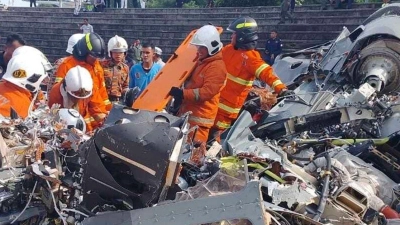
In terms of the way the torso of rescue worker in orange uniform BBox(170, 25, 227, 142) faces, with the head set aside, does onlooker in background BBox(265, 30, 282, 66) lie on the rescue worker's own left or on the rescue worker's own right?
on the rescue worker's own right

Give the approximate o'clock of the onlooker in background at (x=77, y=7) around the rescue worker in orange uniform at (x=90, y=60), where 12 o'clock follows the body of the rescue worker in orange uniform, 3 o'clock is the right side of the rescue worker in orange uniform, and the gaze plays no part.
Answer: The onlooker in background is roughly at 6 o'clock from the rescue worker in orange uniform.

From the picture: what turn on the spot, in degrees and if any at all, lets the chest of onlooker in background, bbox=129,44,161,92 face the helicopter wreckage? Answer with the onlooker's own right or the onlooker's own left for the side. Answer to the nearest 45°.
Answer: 0° — they already face it

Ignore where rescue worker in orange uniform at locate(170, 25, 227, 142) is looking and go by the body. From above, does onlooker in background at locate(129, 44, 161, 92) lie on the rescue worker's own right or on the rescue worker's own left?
on the rescue worker's own right

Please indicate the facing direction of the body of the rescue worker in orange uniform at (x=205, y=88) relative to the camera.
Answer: to the viewer's left

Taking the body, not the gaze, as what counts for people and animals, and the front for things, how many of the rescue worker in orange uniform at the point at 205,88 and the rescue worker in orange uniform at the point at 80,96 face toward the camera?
1

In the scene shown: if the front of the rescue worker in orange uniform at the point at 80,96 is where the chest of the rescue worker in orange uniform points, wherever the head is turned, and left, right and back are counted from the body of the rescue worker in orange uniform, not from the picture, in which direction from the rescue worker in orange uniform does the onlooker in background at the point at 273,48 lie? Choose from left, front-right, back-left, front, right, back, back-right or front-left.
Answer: back-left

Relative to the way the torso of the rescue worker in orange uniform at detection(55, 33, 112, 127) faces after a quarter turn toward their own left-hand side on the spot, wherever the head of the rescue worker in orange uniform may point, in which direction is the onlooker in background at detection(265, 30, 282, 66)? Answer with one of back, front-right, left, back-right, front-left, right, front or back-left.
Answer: front-left

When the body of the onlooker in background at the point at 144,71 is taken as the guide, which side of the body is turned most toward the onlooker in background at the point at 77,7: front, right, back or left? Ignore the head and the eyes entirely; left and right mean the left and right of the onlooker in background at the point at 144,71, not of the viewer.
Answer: back

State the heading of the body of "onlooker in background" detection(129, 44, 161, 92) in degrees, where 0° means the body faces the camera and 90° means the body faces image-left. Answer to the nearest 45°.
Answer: approximately 0°
